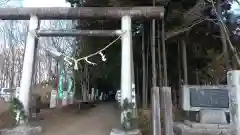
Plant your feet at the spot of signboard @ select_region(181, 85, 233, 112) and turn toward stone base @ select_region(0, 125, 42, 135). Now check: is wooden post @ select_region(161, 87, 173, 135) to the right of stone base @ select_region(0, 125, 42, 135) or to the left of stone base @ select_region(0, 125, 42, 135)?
left

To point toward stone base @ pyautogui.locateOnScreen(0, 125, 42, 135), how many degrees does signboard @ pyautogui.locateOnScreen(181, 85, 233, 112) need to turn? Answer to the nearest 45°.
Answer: approximately 45° to its right

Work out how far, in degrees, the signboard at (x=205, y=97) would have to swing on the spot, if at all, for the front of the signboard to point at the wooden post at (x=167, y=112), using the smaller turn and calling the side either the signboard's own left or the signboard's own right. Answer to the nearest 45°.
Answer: approximately 45° to the signboard's own right

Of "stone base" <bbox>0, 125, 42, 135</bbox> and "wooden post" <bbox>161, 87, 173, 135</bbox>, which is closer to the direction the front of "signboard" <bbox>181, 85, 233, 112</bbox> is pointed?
the wooden post

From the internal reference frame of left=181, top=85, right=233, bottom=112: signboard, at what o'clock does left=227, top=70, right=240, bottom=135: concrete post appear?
The concrete post is roughly at 11 o'clock from the signboard.

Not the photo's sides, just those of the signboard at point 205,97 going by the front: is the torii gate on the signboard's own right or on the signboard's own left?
on the signboard's own right

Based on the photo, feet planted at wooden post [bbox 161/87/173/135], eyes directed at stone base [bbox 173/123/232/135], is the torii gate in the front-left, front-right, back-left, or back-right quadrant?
back-left

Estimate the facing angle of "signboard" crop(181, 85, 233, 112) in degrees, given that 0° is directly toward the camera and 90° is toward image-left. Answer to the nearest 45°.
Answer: approximately 0°
